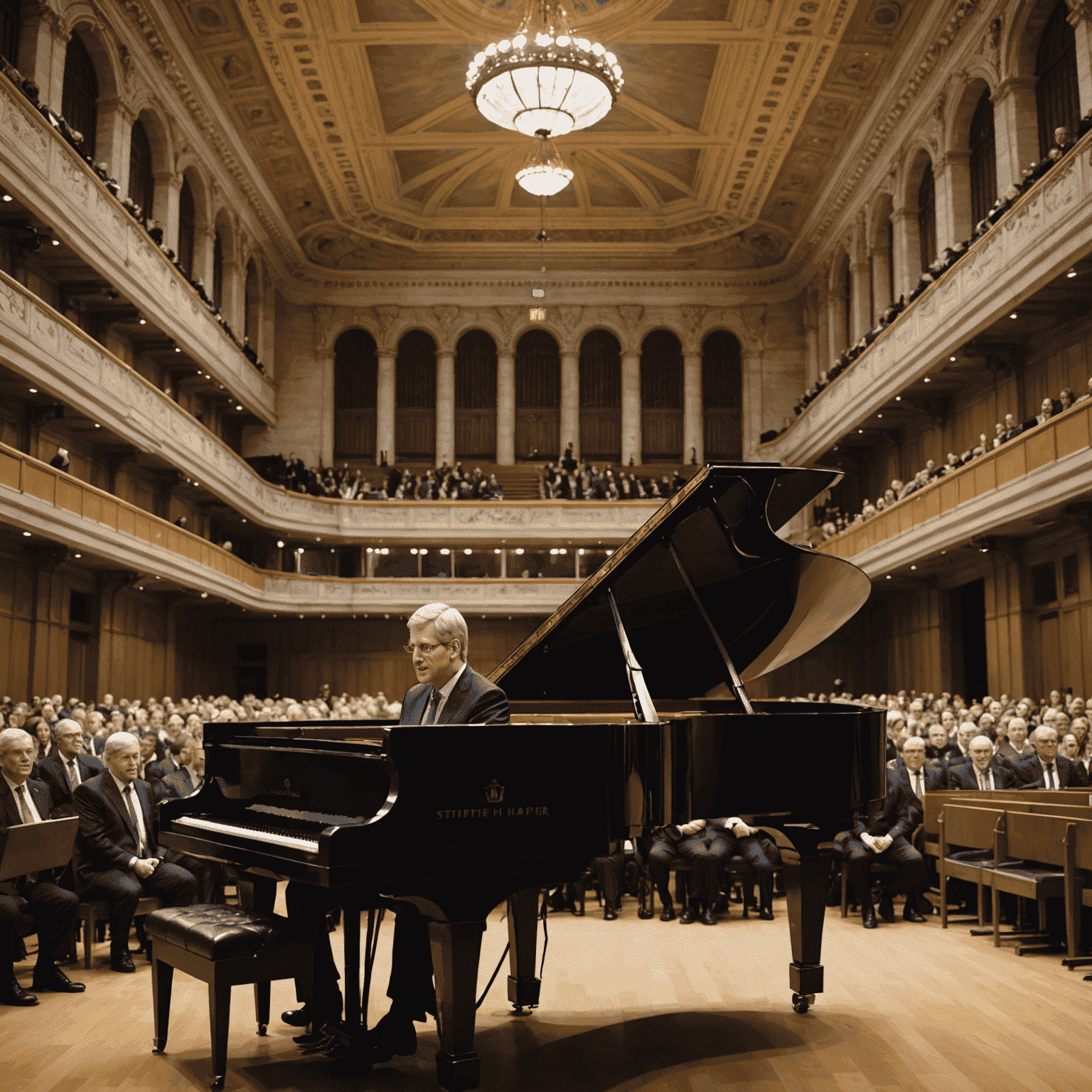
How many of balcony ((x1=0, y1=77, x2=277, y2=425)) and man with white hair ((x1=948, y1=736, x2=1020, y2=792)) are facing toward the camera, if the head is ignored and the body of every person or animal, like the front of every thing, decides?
1

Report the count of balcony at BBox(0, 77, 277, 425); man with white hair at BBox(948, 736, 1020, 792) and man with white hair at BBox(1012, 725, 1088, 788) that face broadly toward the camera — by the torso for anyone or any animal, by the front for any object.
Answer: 2

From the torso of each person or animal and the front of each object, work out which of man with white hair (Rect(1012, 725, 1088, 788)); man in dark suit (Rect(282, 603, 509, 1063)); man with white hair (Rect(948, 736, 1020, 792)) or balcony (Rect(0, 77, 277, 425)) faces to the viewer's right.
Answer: the balcony

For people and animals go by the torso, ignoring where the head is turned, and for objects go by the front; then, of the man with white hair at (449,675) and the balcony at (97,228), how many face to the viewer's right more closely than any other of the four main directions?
1

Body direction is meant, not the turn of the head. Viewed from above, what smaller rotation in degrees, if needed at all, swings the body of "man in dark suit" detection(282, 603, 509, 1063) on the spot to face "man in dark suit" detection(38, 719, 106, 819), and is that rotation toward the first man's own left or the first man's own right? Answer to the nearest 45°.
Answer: approximately 90° to the first man's own right

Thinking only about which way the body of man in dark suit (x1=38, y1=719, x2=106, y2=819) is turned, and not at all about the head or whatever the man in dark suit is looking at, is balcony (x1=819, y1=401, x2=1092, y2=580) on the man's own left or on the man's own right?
on the man's own left

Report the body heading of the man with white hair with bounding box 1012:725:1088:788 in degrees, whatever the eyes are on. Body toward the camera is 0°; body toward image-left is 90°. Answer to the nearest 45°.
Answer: approximately 0°

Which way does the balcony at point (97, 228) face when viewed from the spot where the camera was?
facing to the right of the viewer

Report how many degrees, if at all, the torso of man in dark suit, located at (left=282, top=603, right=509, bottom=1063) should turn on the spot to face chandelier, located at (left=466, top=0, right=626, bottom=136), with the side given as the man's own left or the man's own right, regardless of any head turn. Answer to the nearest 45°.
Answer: approximately 135° to the man's own right

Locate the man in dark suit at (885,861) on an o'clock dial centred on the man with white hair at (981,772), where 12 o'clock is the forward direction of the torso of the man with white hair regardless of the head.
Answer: The man in dark suit is roughly at 1 o'clock from the man with white hair.

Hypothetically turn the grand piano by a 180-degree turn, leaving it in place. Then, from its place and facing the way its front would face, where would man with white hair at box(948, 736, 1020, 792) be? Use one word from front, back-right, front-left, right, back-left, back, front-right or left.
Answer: front

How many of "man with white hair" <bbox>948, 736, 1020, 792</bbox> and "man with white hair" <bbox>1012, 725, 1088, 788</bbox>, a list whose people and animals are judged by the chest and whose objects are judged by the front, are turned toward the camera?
2
